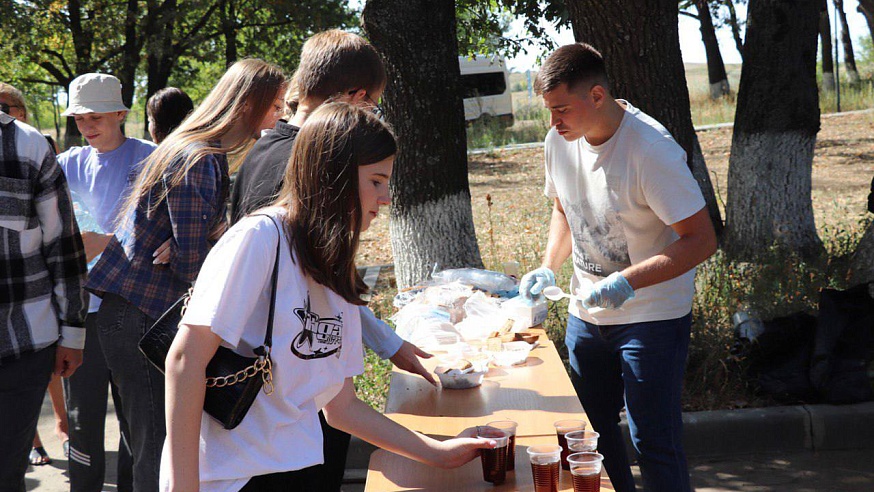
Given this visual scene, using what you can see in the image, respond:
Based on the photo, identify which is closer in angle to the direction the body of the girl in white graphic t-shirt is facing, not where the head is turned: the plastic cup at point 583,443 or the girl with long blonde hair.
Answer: the plastic cup

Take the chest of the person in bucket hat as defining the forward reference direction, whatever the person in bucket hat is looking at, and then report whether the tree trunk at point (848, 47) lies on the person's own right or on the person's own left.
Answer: on the person's own left

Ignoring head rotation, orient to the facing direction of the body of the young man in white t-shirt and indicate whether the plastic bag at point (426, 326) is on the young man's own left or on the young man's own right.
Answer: on the young man's own right

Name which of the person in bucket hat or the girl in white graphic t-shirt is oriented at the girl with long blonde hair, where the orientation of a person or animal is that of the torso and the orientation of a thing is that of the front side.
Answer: the person in bucket hat

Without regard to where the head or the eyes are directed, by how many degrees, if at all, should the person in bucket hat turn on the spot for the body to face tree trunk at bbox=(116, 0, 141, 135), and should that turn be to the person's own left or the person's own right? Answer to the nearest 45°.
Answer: approximately 180°

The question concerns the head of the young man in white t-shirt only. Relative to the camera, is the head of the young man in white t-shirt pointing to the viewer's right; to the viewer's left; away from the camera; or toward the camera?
to the viewer's left

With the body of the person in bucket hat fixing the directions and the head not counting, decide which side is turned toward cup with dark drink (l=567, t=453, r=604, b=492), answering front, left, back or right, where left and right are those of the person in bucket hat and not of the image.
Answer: front

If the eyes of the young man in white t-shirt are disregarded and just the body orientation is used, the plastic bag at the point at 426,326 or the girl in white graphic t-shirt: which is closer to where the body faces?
the girl in white graphic t-shirt

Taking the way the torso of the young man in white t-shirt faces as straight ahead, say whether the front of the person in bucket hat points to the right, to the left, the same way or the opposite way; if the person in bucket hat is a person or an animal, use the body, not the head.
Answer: to the left

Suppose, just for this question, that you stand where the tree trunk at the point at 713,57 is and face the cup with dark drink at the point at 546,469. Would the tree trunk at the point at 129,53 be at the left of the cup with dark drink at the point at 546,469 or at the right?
right

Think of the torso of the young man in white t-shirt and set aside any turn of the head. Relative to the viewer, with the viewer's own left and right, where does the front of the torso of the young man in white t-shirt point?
facing the viewer and to the left of the viewer

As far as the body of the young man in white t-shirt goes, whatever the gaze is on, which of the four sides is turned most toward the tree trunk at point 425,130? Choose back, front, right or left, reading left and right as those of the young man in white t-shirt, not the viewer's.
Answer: right

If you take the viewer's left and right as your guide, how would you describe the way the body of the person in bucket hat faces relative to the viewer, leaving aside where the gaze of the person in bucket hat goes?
facing the viewer

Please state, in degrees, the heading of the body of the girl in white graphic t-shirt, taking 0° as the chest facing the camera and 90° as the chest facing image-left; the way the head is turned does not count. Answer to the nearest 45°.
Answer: approximately 315°
